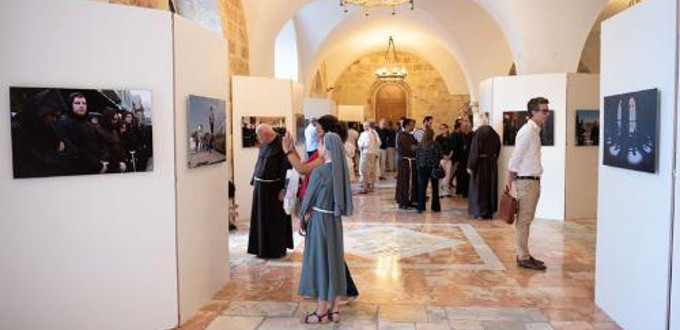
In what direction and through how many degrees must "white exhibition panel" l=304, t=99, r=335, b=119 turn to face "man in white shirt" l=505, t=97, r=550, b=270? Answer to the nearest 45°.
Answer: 0° — it already faces them

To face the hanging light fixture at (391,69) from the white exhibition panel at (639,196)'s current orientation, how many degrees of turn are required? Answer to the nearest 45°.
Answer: approximately 90° to its right

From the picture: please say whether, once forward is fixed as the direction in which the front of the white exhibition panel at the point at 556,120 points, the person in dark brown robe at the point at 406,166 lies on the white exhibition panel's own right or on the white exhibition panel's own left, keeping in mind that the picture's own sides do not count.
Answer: on the white exhibition panel's own right

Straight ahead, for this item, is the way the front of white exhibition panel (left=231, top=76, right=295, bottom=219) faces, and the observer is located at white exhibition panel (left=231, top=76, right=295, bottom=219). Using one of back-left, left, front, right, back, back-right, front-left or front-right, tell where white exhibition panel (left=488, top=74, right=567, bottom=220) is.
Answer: left

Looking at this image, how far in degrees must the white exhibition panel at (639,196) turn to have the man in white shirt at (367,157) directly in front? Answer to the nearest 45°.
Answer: approximately 90° to its right

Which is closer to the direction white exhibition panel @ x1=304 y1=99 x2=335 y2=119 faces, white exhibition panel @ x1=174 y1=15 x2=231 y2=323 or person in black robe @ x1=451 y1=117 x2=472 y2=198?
the white exhibition panel

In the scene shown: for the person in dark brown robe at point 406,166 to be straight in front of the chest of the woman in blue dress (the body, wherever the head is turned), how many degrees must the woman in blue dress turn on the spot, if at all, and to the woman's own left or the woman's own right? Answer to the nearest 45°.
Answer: approximately 90° to the woman's own right

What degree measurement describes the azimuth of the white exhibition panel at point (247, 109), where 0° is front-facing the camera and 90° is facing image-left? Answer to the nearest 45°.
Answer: approximately 0°
